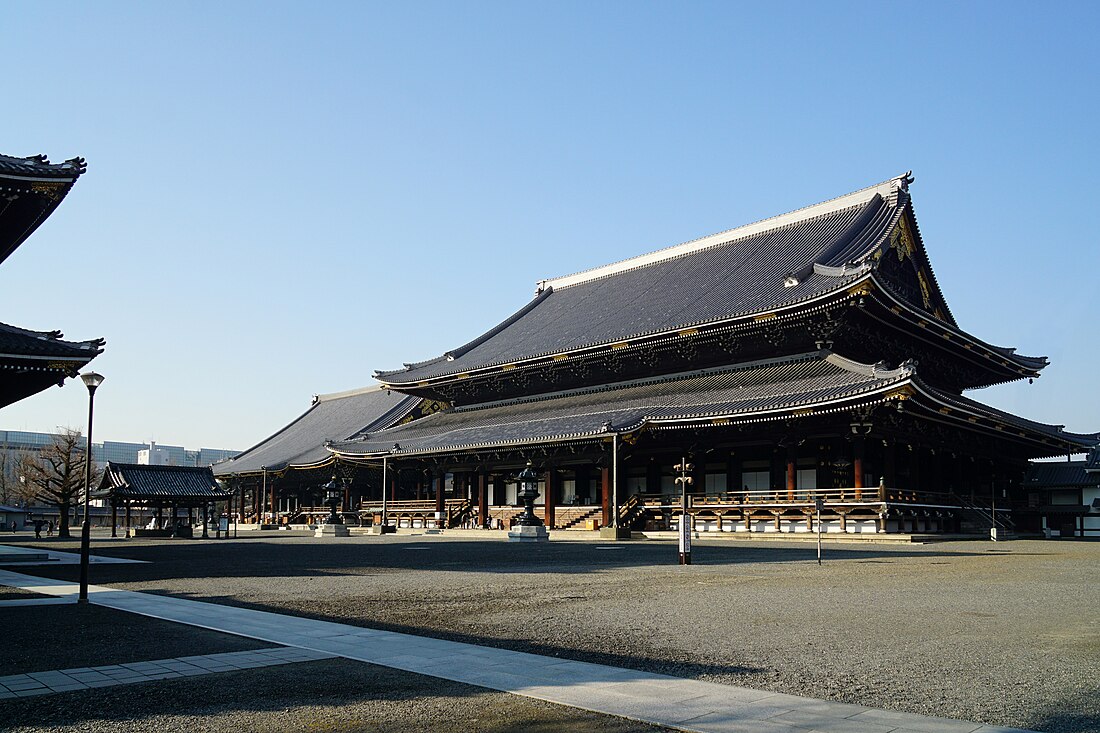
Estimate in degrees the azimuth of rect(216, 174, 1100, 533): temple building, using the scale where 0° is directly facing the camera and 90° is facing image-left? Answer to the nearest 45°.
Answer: approximately 45°

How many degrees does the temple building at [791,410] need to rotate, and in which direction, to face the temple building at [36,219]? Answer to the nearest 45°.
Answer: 0° — it already faces it
